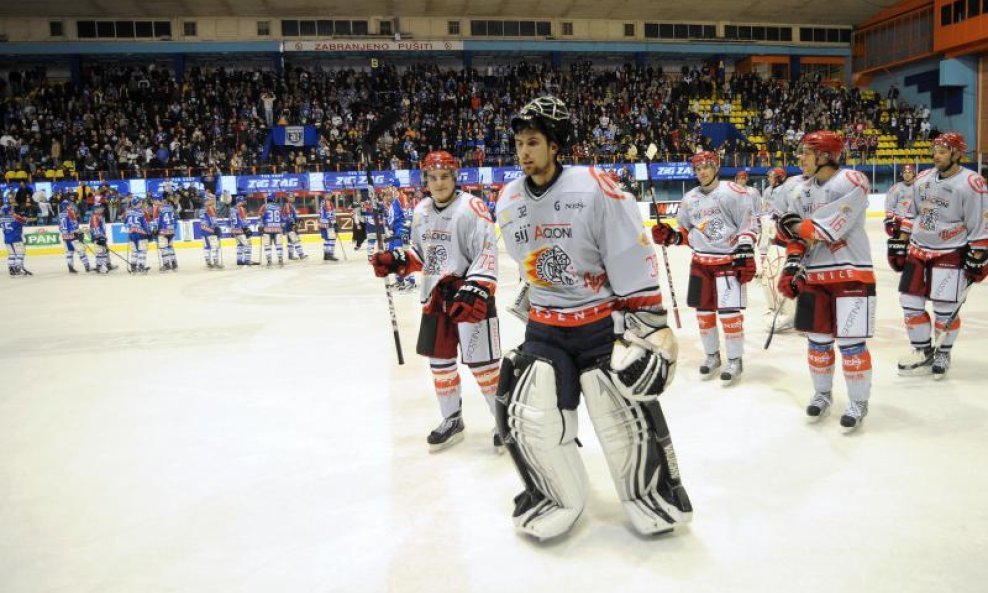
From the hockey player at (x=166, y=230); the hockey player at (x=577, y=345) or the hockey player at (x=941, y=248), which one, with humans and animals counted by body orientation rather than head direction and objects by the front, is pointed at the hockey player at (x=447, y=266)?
the hockey player at (x=941, y=248)

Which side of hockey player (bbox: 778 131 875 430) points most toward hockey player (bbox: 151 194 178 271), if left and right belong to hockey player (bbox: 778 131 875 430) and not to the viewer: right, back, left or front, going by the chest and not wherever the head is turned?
right

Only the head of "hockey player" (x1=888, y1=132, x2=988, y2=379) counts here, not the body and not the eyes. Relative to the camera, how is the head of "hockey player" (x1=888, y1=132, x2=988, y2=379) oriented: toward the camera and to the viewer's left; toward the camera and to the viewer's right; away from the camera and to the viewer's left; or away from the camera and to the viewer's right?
toward the camera and to the viewer's left

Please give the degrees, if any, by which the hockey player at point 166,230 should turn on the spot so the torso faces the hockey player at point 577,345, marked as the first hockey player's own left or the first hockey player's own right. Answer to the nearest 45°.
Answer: approximately 180°

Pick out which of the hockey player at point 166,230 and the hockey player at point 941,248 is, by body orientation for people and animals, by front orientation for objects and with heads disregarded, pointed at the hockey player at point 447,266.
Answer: the hockey player at point 941,248

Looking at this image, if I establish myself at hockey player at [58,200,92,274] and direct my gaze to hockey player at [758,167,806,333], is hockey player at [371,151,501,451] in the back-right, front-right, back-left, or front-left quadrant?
front-right

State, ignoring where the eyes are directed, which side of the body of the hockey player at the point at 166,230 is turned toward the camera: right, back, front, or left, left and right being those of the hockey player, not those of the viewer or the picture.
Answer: back

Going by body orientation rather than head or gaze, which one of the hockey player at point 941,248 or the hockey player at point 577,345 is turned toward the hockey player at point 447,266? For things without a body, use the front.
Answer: the hockey player at point 941,248

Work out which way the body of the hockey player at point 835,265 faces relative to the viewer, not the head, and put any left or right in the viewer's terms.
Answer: facing the viewer and to the left of the viewer

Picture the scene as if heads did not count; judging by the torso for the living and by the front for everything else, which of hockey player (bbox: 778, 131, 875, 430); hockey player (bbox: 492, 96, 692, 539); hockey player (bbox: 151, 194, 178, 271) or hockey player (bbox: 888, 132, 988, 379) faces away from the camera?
hockey player (bbox: 151, 194, 178, 271)

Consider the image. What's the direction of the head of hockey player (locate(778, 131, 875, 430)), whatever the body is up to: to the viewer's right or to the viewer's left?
to the viewer's left
